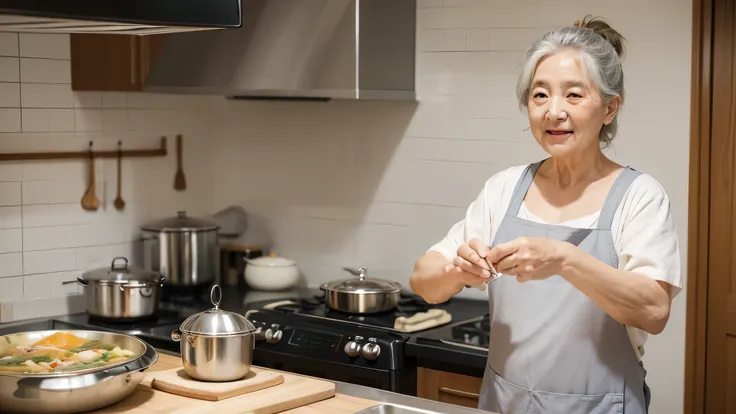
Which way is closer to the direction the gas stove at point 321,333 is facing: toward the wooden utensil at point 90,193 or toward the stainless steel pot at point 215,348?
the stainless steel pot

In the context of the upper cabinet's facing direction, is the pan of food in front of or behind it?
in front

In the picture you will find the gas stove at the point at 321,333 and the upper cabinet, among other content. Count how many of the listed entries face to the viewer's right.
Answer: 0

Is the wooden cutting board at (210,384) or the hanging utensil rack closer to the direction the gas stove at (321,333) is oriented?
the wooden cutting board

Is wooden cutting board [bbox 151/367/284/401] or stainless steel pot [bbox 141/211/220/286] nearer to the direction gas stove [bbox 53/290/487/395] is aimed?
the wooden cutting board

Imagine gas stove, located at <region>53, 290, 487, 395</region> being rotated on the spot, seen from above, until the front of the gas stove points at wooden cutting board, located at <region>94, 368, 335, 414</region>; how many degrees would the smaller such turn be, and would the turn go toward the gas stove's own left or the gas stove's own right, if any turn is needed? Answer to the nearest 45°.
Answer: approximately 45° to the gas stove's own left

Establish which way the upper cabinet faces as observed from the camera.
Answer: facing the viewer

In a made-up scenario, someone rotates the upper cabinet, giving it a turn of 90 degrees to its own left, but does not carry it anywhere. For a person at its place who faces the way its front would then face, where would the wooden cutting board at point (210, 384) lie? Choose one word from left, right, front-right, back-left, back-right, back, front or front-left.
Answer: right

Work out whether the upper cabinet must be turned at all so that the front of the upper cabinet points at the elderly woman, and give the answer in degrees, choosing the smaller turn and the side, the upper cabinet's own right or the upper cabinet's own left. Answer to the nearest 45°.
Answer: approximately 45° to the upper cabinet's own left

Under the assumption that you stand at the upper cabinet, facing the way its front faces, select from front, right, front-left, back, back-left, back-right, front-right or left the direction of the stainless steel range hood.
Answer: front-left
